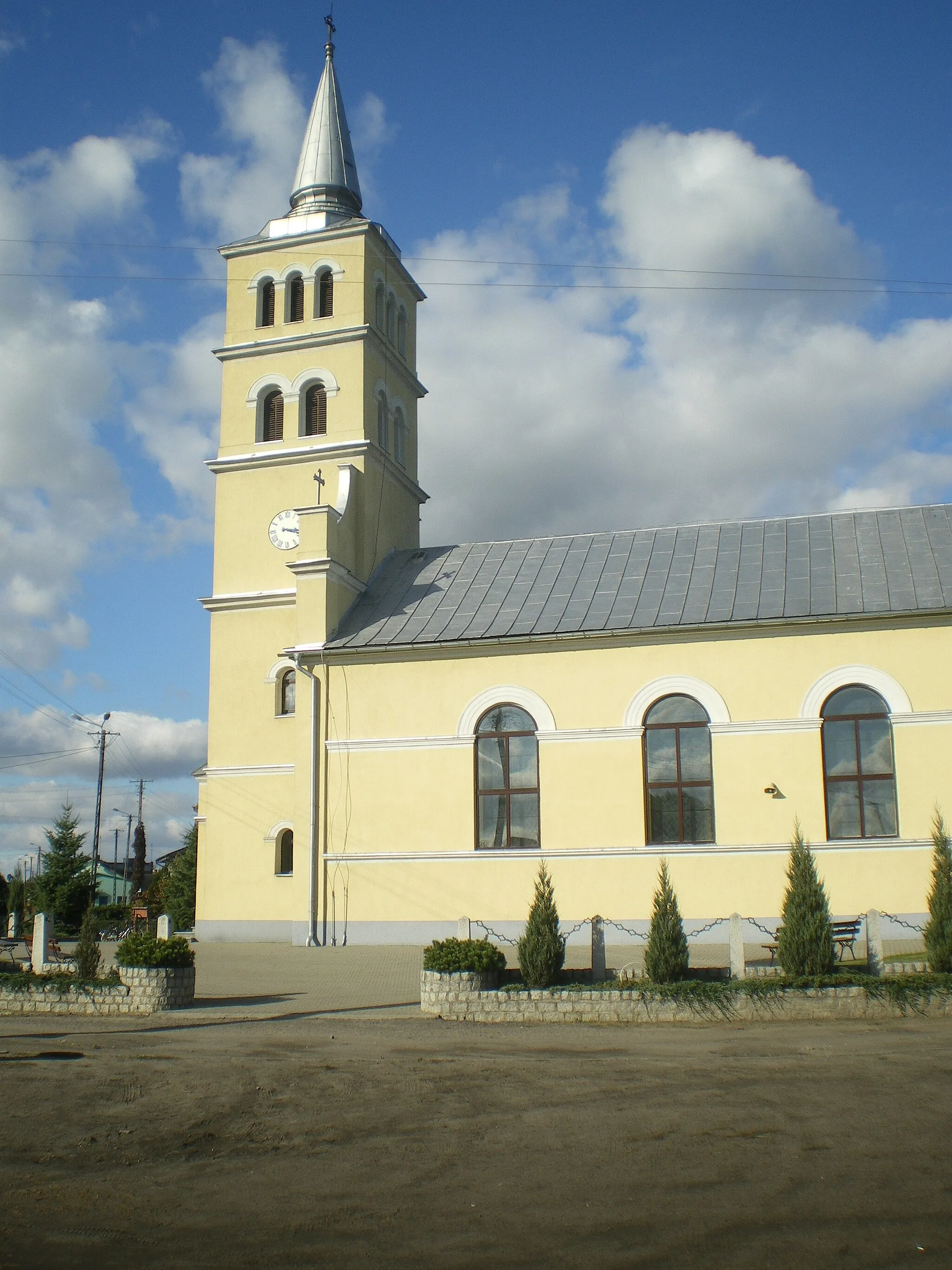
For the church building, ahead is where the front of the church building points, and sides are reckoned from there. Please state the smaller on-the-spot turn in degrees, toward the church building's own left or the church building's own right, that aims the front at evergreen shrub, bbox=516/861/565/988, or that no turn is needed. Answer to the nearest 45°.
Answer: approximately 90° to the church building's own left

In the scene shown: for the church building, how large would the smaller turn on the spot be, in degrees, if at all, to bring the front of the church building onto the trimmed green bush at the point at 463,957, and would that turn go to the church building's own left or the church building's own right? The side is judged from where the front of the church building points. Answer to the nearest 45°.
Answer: approximately 90° to the church building's own left

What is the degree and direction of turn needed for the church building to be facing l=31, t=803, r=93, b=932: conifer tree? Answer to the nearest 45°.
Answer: approximately 45° to its right

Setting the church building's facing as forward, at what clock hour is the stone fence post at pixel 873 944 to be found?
The stone fence post is roughly at 8 o'clock from the church building.

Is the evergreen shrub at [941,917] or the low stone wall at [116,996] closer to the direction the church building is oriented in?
the low stone wall

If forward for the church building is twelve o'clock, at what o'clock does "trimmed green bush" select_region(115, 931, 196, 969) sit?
The trimmed green bush is roughly at 10 o'clock from the church building.

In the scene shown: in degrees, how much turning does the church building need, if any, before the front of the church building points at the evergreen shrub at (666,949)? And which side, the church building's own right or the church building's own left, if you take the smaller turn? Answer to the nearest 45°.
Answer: approximately 90° to the church building's own left

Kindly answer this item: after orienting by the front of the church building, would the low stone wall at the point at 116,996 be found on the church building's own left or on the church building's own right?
on the church building's own left

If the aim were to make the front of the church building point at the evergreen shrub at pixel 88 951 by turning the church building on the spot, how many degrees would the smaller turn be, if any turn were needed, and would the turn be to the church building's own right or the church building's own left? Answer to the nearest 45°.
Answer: approximately 45° to the church building's own left

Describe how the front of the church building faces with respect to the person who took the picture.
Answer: facing to the left of the viewer

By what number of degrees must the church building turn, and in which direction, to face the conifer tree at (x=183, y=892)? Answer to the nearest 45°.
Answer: approximately 45° to its right
